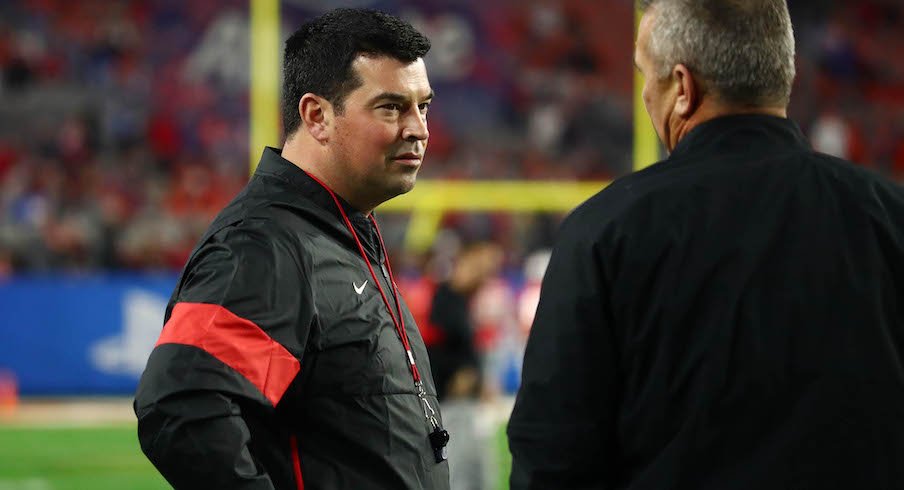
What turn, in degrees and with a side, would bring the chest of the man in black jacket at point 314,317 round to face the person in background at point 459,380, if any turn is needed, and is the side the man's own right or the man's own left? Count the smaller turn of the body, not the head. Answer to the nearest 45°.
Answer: approximately 135° to the man's own left

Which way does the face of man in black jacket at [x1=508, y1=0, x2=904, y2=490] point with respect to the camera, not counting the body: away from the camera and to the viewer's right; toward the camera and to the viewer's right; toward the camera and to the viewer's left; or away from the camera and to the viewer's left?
away from the camera and to the viewer's left

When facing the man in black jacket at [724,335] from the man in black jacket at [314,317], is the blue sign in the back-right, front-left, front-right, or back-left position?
back-left

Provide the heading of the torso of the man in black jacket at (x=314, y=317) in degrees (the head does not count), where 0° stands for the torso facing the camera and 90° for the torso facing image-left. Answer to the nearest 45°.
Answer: approximately 315°

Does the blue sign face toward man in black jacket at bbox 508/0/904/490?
yes

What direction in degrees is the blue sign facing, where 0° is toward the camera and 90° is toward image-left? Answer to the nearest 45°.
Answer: approximately 0°
